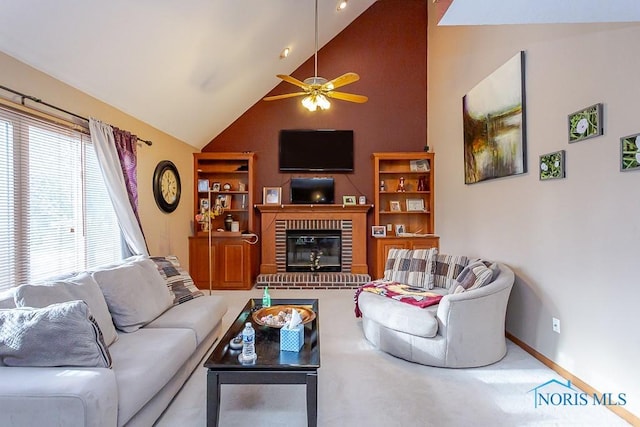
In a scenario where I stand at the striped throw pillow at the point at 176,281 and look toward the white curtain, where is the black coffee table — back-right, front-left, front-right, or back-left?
back-left

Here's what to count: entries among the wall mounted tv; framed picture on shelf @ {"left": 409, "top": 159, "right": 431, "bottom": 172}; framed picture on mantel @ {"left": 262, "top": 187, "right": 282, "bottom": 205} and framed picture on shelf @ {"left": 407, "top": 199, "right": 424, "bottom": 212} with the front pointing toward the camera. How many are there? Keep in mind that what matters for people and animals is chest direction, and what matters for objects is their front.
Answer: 4

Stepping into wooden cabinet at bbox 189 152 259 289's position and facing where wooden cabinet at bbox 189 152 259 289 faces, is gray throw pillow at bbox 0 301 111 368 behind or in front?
in front

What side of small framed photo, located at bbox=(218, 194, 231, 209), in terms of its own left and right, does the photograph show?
front

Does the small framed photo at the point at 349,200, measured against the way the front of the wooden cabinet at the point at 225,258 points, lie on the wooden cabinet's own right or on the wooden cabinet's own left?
on the wooden cabinet's own left

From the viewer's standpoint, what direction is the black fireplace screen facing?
toward the camera

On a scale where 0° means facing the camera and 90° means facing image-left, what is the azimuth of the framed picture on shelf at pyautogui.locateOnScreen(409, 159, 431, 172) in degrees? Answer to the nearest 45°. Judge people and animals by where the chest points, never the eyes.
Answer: approximately 0°

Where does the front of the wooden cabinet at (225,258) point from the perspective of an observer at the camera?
facing the viewer

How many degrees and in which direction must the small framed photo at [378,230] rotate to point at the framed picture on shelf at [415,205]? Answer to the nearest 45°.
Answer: approximately 135° to its left

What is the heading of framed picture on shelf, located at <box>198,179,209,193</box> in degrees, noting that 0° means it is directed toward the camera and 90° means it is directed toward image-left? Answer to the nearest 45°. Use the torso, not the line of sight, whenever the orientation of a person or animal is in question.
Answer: approximately 0°

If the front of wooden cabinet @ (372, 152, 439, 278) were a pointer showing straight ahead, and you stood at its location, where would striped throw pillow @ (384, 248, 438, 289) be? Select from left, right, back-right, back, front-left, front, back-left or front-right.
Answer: front

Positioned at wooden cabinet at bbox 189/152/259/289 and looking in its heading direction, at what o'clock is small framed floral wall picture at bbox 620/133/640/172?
The small framed floral wall picture is roughly at 11 o'clock from the wooden cabinet.

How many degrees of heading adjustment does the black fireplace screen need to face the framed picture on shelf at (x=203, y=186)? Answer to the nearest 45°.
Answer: approximately 90° to its right

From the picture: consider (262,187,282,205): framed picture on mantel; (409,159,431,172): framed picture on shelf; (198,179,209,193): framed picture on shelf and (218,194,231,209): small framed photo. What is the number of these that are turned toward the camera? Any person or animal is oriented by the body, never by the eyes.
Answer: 4

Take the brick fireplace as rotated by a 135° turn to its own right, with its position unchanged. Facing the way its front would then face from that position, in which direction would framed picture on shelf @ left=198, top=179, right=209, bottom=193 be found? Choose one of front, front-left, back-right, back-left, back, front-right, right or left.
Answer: front-left

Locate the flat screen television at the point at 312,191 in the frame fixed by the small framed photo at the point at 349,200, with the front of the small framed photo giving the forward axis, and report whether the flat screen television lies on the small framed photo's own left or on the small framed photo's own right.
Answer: on the small framed photo's own right

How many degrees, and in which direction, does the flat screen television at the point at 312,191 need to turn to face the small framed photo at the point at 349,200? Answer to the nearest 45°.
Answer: approximately 90° to its left
